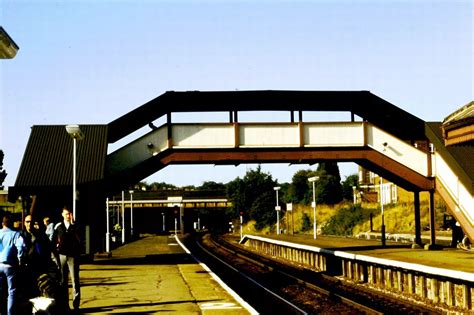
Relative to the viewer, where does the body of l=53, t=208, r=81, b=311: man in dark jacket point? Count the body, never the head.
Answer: toward the camera

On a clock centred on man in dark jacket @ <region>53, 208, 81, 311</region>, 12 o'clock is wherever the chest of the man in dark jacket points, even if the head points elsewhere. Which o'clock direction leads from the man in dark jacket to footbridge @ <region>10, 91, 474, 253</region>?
The footbridge is roughly at 7 o'clock from the man in dark jacket.

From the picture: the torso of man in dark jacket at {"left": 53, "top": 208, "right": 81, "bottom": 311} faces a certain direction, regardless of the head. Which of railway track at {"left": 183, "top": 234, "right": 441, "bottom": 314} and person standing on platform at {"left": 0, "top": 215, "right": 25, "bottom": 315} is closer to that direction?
the person standing on platform

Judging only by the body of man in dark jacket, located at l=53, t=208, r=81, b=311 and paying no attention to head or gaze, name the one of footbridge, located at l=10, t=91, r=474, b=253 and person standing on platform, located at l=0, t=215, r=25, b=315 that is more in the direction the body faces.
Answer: the person standing on platform

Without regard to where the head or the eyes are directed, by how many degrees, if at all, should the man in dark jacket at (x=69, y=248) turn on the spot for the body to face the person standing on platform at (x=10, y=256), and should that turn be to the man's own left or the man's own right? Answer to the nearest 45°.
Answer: approximately 45° to the man's own right

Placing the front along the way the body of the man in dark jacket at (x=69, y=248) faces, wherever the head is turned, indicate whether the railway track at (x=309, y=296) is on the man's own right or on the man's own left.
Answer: on the man's own left
